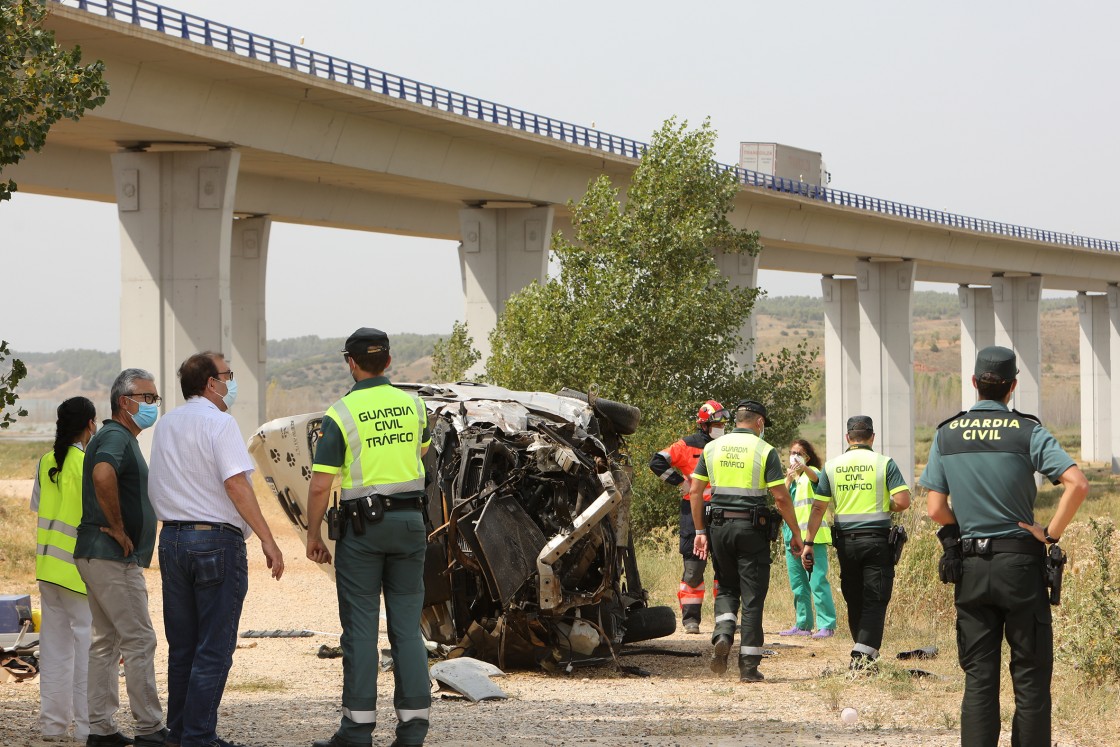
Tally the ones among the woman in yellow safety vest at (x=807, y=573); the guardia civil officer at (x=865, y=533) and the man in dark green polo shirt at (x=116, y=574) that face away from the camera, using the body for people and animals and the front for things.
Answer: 1

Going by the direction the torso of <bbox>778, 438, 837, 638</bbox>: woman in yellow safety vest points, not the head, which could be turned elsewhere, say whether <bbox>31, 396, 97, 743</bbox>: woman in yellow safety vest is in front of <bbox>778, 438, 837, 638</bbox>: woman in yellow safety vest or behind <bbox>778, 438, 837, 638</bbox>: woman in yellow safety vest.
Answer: in front

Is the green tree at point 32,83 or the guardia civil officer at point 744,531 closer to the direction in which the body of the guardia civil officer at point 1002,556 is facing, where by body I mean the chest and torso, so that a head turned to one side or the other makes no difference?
the guardia civil officer

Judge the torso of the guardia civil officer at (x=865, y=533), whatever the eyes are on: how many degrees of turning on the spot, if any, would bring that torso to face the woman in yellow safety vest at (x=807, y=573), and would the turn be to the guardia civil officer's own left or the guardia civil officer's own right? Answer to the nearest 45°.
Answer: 0° — they already face them

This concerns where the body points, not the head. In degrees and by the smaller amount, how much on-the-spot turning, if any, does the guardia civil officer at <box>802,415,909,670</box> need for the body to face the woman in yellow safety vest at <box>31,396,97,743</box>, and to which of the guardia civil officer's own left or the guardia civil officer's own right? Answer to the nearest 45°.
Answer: approximately 135° to the guardia civil officer's own left

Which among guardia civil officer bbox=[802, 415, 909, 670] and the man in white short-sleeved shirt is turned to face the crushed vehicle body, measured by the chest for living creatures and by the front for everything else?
the man in white short-sleeved shirt

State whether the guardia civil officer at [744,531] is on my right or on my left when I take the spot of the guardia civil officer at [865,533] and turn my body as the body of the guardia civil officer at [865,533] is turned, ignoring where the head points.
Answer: on my left

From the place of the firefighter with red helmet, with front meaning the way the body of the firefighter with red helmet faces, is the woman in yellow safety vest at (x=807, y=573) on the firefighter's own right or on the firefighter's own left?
on the firefighter's own left

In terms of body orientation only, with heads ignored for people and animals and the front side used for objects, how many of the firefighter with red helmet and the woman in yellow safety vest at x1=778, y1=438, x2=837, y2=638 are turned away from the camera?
0

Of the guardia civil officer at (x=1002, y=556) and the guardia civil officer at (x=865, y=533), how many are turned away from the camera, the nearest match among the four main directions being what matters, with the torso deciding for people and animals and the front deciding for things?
2

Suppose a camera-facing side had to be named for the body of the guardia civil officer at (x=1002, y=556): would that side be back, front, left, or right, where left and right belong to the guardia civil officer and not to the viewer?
back

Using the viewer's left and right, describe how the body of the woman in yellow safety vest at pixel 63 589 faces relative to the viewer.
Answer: facing away from the viewer and to the right of the viewer
